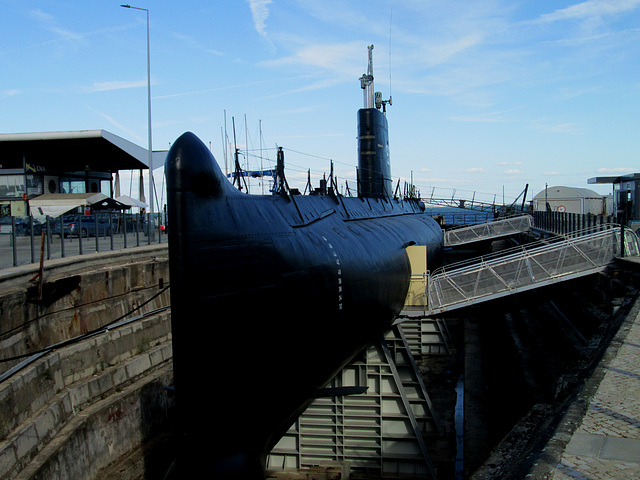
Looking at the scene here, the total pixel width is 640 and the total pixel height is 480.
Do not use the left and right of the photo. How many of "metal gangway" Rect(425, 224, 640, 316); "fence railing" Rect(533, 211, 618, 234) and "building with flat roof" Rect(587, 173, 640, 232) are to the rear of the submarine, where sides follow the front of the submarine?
3

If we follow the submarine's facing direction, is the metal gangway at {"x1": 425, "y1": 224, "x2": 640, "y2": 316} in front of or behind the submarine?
behind

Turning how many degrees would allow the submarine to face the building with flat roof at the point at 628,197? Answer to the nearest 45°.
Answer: approximately 180°

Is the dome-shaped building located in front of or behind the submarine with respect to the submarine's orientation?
behind

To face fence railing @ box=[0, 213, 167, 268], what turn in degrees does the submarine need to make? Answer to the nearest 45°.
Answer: approximately 90° to its right

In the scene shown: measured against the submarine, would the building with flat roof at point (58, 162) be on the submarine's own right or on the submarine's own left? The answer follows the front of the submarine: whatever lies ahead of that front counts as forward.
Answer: on the submarine's own right

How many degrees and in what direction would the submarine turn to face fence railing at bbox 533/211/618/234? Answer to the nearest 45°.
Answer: approximately 180°

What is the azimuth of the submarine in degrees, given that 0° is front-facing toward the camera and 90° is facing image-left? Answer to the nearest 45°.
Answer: approximately 45°
